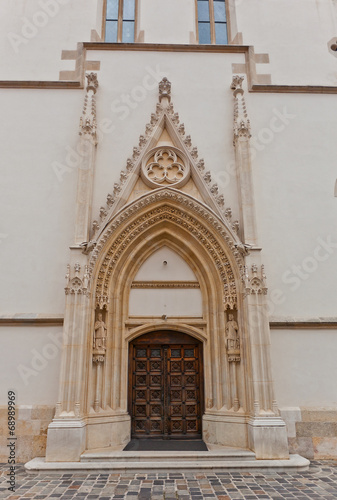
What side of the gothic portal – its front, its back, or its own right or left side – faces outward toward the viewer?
front
